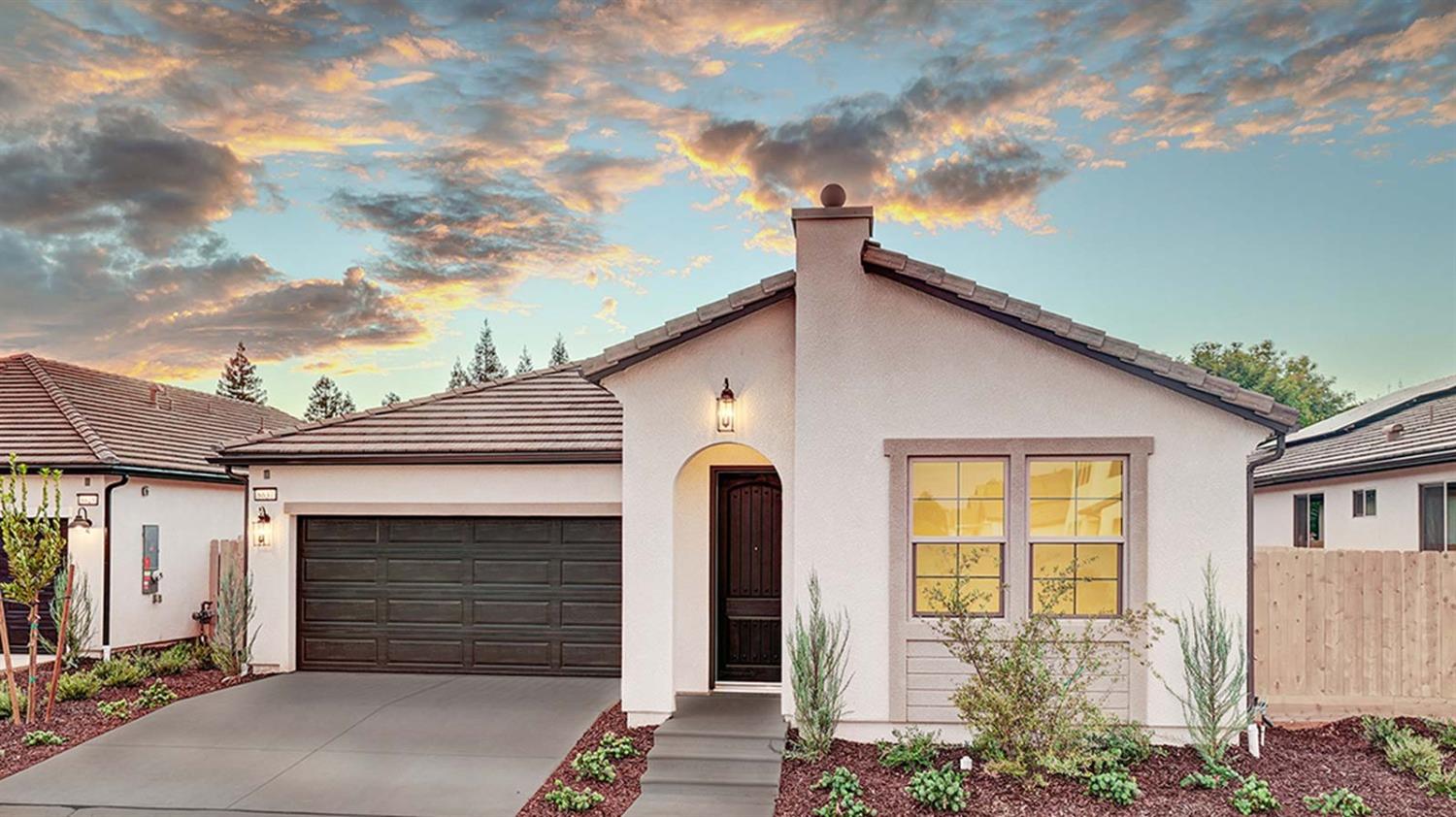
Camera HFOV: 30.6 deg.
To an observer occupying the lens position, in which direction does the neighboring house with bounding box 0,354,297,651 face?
facing the viewer

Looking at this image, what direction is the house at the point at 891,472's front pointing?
toward the camera

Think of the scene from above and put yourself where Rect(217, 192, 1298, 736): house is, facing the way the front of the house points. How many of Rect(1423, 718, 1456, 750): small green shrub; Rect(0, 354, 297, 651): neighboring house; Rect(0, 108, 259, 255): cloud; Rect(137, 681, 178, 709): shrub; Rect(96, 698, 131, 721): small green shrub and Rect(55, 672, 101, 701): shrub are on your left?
1

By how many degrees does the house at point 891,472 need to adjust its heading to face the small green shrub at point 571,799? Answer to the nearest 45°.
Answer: approximately 45° to its right

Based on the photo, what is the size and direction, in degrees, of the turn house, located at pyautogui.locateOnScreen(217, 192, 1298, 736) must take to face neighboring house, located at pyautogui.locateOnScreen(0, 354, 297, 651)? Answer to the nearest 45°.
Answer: approximately 135° to its right

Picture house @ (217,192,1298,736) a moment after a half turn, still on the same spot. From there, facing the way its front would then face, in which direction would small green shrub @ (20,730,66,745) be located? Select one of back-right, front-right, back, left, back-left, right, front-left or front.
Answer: left

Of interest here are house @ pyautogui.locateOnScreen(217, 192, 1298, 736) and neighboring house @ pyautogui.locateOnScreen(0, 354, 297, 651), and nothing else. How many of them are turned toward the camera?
2
